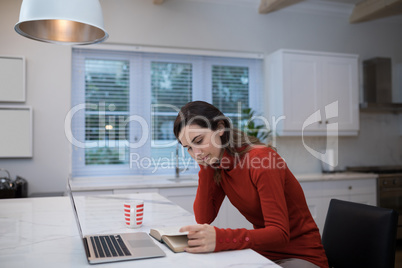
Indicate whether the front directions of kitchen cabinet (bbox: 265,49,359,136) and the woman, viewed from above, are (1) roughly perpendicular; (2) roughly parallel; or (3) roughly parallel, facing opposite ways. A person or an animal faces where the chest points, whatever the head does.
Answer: roughly perpendicular

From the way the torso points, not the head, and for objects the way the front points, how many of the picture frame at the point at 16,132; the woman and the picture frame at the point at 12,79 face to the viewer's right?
0

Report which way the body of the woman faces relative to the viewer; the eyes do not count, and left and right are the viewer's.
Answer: facing the viewer and to the left of the viewer

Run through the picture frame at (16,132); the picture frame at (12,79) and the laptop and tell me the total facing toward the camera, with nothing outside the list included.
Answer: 2

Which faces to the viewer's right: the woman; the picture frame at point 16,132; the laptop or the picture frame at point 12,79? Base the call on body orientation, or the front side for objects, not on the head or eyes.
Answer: the laptop

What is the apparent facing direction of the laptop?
to the viewer's right

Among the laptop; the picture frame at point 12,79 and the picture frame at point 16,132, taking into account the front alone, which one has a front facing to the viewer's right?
the laptop

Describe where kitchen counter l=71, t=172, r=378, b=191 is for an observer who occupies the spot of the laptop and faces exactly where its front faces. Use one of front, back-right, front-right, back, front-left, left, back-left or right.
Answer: left

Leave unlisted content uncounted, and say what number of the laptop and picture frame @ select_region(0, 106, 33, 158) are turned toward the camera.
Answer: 1

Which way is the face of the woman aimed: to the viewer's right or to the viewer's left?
to the viewer's left

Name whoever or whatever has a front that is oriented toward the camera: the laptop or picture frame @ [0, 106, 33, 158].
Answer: the picture frame

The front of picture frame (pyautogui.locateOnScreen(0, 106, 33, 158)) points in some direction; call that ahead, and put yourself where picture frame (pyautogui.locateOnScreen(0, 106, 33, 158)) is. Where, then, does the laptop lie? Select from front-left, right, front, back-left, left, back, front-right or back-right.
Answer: front

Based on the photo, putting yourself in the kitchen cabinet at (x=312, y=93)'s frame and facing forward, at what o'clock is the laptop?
The laptop is roughly at 2 o'clock from the kitchen cabinet.

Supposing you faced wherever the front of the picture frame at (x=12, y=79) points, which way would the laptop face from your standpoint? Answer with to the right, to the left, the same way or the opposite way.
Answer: to the left

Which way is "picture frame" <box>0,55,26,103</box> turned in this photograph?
toward the camera

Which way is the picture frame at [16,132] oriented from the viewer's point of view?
toward the camera

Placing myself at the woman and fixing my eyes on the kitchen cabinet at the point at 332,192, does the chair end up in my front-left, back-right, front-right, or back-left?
front-right

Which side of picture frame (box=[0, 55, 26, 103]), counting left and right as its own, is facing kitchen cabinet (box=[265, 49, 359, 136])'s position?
left
